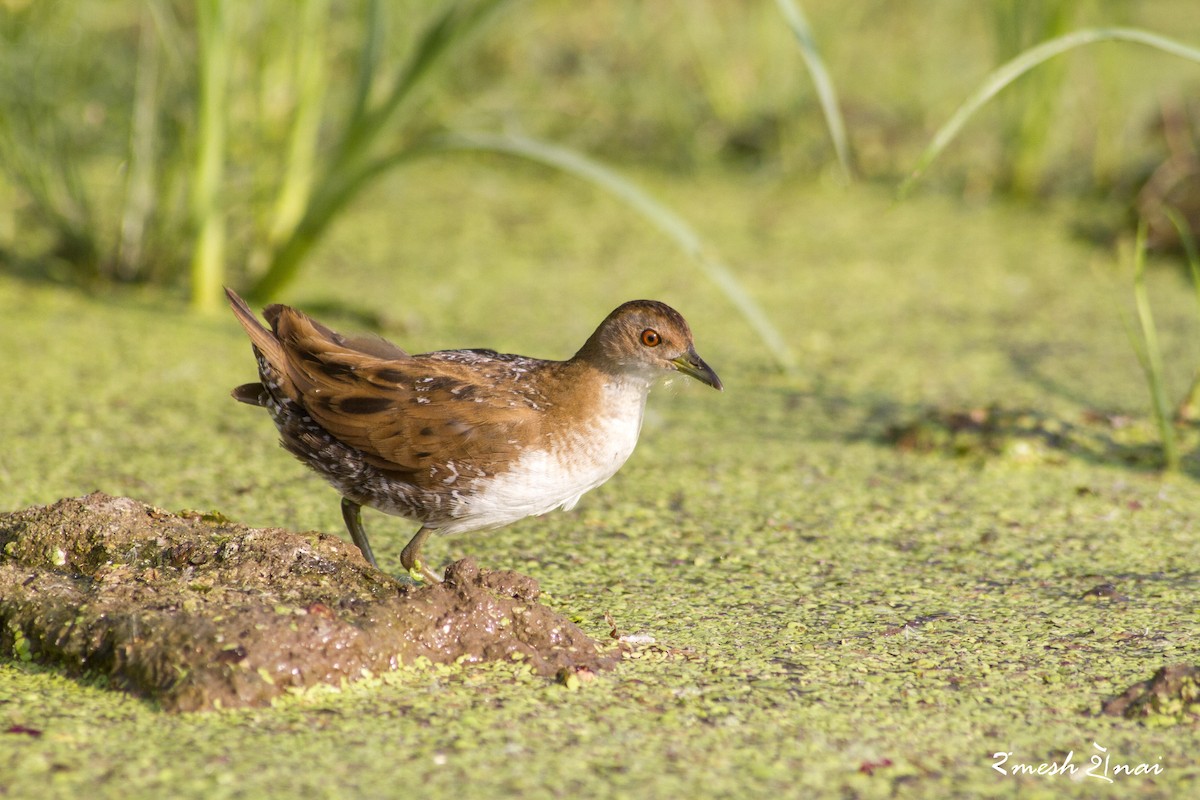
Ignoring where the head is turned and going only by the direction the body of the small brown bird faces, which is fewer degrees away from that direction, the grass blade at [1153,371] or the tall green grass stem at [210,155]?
the grass blade

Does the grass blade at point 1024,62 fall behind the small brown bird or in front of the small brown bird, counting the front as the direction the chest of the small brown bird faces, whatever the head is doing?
in front

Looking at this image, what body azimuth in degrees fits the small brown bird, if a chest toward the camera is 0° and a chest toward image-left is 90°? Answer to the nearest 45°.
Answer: approximately 270°
